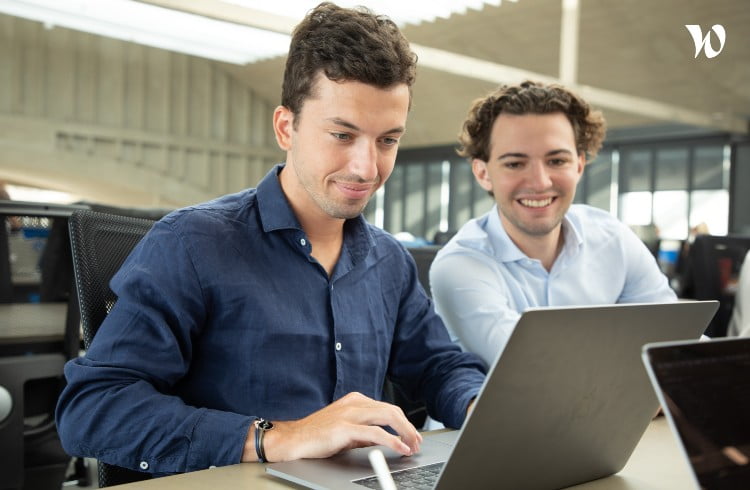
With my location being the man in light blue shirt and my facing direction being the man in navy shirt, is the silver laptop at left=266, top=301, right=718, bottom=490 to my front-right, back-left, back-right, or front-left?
front-left

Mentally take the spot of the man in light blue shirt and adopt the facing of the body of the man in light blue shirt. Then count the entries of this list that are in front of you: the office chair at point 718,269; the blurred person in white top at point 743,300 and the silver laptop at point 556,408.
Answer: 1

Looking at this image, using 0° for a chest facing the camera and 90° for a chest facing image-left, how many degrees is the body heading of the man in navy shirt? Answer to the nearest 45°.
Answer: approximately 315°

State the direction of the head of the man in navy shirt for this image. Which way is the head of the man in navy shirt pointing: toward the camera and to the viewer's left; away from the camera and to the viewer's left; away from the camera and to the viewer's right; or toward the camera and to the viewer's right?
toward the camera and to the viewer's right

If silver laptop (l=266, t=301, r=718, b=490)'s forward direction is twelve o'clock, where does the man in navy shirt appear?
The man in navy shirt is roughly at 12 o'clock from the silver laptop.

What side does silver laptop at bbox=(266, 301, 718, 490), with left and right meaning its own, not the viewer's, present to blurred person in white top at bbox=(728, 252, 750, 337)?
right

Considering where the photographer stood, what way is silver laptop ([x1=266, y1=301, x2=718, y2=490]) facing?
facing away from the viewer and to the left of the viewer

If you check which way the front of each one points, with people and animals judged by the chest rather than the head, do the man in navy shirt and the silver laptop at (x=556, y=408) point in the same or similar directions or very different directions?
very different directions

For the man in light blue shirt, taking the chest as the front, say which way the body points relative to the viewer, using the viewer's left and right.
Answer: facing the viewer

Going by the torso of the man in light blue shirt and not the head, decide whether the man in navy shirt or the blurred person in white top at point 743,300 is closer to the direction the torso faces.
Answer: the man in navy shirt

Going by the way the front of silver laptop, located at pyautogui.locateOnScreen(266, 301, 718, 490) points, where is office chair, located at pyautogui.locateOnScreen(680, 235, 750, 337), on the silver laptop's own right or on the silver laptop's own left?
on the silver laptop's own right

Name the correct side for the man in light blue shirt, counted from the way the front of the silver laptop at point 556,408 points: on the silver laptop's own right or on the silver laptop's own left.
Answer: on the silver laptop's own right

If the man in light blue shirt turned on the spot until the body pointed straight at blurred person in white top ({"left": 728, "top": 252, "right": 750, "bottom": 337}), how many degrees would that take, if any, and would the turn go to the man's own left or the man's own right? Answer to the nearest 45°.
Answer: approximately 135° to the man's own left

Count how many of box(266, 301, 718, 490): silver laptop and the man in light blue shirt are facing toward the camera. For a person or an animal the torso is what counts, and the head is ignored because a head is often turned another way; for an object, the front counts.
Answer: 1

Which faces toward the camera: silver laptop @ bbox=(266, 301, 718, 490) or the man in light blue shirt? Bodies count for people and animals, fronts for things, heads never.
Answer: the man in light blue shirt

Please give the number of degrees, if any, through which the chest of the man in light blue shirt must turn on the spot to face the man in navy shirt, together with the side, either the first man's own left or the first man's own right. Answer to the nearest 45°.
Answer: approximately 45° to the first man's own right

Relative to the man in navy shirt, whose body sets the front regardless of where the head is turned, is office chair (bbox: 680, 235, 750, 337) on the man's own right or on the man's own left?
on the man's own left

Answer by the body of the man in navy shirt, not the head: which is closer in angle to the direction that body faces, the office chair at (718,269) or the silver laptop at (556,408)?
the silver laptop
